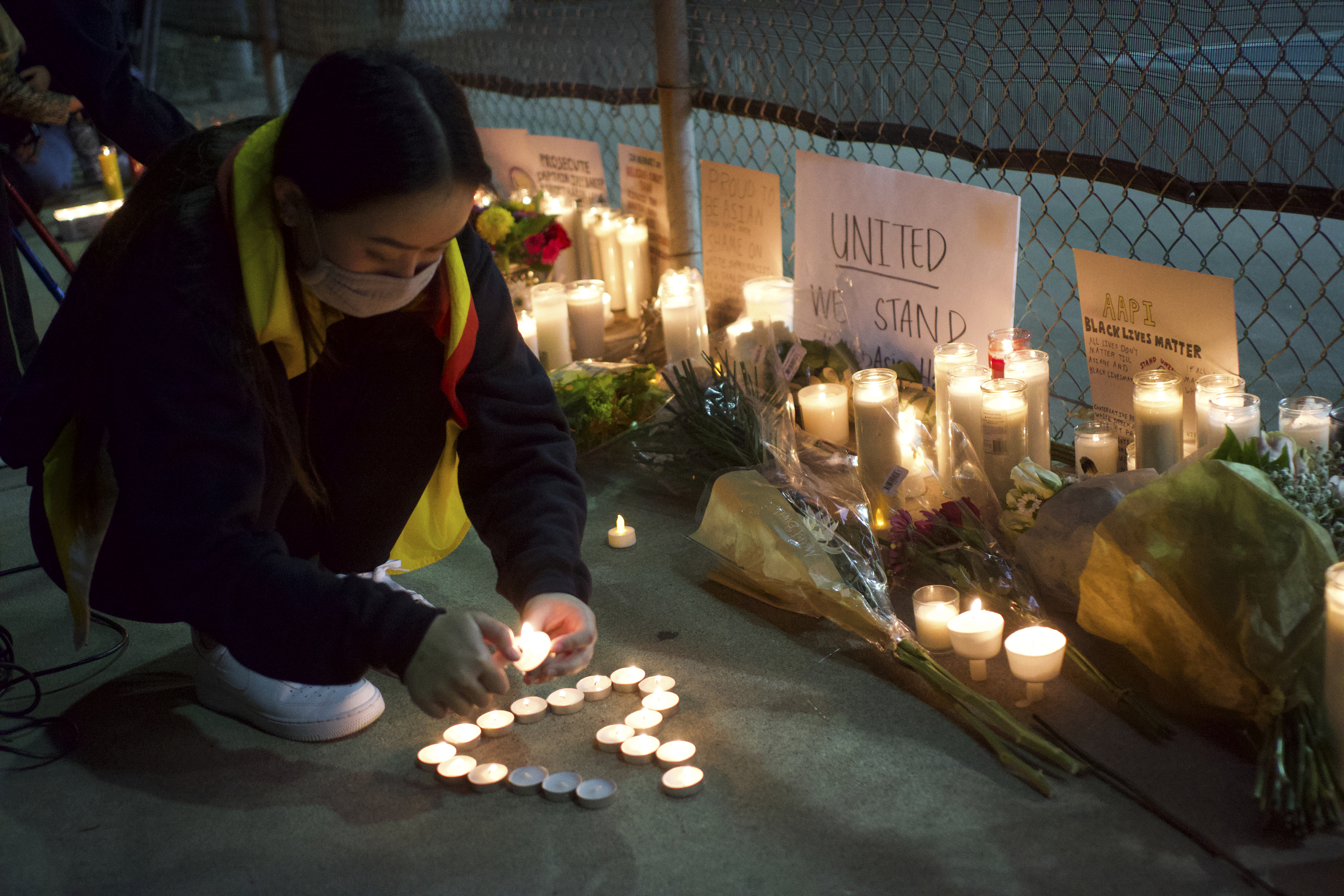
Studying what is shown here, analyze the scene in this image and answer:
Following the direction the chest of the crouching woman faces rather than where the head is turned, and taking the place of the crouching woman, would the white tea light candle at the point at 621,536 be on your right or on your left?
on your left

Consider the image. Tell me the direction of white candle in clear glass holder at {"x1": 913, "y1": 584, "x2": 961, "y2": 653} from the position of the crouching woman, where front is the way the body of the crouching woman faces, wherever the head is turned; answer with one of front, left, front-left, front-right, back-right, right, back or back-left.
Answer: front-left

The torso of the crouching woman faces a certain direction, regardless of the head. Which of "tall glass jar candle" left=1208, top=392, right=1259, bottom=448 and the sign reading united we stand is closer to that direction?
the tall glass jar candle

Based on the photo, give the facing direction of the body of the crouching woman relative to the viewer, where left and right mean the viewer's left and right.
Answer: facing the viewer and to the right of the viewer

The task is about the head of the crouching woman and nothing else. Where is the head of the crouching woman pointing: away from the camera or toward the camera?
toward the camera

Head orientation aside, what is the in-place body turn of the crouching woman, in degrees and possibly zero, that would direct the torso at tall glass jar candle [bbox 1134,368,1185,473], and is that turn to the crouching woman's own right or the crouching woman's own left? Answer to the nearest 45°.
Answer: approximately 45° to the crouching woman's own left

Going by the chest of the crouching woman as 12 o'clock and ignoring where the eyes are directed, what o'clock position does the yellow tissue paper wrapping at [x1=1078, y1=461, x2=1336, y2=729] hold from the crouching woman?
The yellow tissue paper wrapping is roughly at 11 o'clock from the crouching woman.

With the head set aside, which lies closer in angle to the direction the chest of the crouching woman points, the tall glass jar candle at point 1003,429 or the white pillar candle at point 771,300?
the tall glass jar candle

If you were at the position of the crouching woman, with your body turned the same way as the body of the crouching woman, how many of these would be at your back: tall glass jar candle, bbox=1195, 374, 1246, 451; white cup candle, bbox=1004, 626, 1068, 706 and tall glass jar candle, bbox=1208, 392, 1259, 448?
0

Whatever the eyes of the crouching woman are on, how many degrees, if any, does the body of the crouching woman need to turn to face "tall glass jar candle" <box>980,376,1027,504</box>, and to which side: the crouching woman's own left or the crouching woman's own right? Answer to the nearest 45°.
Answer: approximately 45° to the crouching woman's own left

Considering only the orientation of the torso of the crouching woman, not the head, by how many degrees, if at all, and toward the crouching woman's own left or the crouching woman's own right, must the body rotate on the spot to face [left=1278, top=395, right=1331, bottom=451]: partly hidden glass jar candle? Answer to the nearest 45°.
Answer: approximately 45° to the crouching woman's own left

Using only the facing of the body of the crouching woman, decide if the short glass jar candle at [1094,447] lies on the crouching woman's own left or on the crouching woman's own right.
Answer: on the crouching woman's own left
